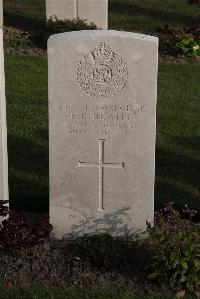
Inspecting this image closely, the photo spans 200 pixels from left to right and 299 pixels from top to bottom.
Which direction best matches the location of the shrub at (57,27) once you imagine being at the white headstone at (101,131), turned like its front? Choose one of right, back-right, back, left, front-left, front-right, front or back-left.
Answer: back

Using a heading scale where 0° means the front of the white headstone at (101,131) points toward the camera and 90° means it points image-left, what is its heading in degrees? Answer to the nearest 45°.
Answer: approximately 0°

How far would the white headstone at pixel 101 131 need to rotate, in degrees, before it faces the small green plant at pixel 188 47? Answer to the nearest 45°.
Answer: approximately 180°

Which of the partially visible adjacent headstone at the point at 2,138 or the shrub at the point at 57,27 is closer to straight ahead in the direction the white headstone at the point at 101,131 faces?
the partially visible adjacent headstone

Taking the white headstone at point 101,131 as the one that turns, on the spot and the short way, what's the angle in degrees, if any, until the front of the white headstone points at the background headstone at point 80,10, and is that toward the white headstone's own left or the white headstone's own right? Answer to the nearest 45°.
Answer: approximately 180°

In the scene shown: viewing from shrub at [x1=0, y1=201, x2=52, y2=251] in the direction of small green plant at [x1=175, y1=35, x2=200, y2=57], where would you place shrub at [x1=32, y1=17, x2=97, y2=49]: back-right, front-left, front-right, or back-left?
front-left

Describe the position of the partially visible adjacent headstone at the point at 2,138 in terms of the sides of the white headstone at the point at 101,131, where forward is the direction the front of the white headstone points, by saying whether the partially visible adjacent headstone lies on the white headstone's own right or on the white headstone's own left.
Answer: on the white headstone's own right
